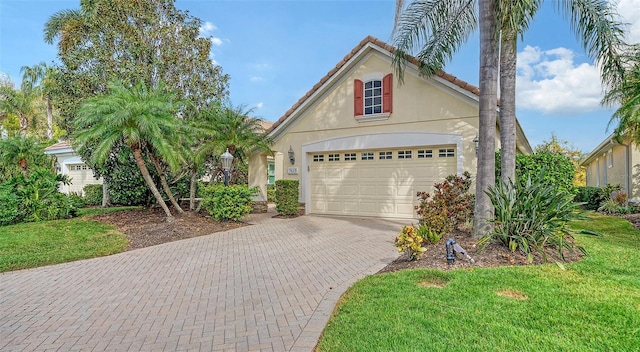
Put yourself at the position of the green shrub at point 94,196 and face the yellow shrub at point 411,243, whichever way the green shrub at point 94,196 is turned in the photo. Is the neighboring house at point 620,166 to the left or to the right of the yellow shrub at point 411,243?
left

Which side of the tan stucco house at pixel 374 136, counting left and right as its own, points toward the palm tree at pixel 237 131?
right

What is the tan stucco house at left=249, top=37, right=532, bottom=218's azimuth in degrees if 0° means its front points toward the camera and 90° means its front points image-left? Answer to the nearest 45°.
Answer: approximately 0°

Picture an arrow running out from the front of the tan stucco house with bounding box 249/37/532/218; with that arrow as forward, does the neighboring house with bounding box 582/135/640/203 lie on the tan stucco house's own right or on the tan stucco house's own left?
on the tan stucco house's own left

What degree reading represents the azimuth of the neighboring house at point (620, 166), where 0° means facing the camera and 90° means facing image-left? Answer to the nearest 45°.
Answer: approximately 0°

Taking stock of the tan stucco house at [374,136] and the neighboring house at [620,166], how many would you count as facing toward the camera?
2

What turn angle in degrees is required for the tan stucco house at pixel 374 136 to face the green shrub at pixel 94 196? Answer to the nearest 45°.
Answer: approximately 90° to its right

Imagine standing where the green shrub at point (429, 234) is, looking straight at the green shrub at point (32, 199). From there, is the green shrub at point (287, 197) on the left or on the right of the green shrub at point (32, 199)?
right

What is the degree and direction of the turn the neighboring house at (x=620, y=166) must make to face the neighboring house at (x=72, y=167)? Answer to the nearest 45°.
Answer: approximately 45° to its right

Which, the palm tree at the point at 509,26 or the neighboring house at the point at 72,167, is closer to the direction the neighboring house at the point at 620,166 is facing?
the palm tree

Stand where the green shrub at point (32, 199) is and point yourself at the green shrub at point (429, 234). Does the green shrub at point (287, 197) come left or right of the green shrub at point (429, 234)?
left
